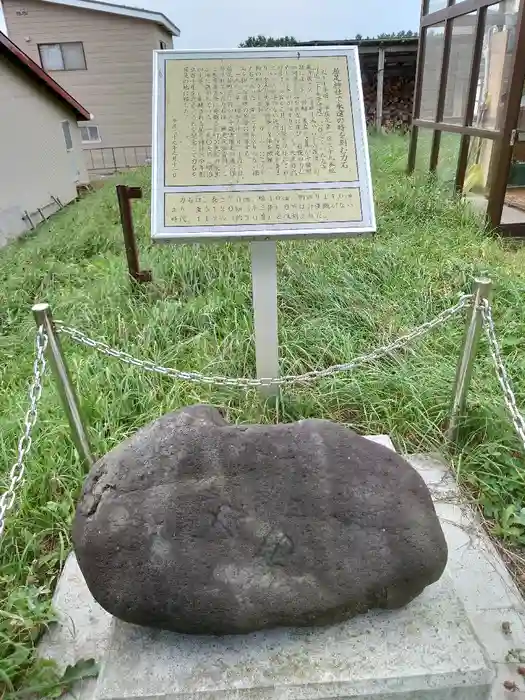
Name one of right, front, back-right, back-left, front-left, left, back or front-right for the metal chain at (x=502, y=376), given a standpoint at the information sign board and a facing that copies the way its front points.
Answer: front-left

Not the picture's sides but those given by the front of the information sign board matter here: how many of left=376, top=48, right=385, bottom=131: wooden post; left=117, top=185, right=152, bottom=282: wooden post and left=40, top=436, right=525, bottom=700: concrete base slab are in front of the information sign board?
1

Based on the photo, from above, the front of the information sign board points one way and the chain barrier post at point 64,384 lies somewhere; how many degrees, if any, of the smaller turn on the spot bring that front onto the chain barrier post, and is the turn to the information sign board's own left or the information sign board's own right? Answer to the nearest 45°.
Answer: approximately 45° to the information sign board's own right

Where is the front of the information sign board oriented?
toward the camera

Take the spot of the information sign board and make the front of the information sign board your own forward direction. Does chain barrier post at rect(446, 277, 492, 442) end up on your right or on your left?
on your left

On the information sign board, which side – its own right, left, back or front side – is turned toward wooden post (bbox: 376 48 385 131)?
back

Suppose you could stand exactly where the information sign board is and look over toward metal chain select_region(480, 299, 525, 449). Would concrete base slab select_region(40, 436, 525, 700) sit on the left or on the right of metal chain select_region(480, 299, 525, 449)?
right

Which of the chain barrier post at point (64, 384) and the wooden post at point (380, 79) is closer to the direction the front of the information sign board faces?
the chain barrier post

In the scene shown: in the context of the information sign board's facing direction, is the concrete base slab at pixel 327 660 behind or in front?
in front

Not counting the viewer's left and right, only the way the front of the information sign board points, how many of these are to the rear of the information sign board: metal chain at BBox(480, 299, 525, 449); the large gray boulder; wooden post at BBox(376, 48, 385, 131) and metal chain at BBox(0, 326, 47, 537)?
1

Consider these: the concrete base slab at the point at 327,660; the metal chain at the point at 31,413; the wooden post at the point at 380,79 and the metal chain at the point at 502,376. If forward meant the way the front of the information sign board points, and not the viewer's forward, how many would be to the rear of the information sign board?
1

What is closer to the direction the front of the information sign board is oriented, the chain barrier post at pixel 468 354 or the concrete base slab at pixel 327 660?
the concrete base slab

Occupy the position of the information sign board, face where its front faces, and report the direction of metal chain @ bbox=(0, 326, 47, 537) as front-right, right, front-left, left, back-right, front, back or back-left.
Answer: front-right

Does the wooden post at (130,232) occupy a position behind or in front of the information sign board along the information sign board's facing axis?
behind

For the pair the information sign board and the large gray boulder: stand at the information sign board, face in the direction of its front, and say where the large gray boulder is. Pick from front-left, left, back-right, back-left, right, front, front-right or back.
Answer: front

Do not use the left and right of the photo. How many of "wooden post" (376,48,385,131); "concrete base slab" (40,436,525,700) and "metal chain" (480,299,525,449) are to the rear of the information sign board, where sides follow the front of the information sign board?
1

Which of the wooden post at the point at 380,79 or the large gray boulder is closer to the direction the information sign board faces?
the large gray boulder
